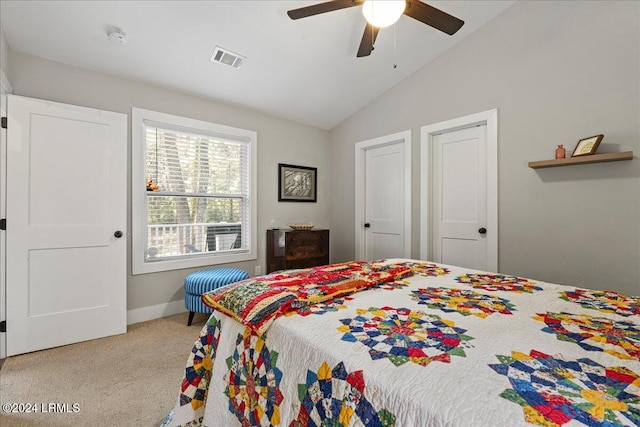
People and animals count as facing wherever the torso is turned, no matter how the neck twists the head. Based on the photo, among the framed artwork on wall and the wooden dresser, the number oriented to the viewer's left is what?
0

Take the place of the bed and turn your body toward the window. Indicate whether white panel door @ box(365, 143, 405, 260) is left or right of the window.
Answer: right

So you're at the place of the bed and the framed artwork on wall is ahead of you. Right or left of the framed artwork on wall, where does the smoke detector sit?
left

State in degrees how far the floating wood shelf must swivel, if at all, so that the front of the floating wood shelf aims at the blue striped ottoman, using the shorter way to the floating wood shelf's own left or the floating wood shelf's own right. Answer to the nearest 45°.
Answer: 0° — it already faces it

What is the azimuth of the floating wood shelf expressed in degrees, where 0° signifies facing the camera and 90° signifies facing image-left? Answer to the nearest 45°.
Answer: approximately 45°

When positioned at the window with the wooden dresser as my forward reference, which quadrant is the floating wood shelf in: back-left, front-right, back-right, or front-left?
front-right

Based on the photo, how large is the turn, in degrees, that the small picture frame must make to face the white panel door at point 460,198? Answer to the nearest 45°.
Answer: approximately 45° to its right

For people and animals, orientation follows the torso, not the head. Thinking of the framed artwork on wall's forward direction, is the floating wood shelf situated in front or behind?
in front

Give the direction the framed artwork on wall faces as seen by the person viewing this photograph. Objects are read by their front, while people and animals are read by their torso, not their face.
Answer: facing the viewer and to the right of the viewer

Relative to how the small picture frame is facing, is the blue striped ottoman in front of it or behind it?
in front

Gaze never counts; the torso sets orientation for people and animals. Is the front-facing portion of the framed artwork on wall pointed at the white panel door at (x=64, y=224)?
no

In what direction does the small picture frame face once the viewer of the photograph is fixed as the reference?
facing the viewer and to the left of the viewer

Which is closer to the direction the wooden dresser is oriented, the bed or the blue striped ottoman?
the bed

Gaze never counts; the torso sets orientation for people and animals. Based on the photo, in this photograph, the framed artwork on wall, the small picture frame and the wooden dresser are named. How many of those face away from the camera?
0
